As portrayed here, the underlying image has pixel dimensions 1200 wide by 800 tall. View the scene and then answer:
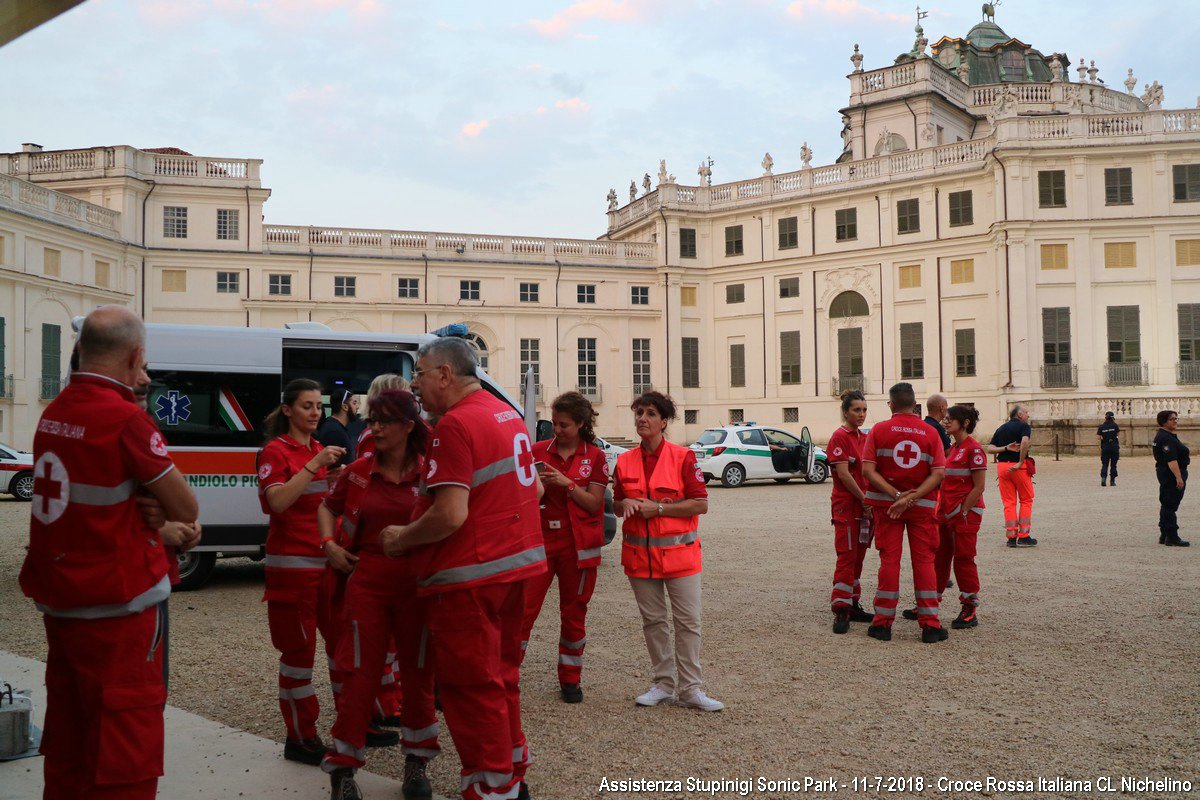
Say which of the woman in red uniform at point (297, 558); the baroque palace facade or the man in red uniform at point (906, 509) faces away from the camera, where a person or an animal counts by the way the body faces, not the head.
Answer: the man in red uniform

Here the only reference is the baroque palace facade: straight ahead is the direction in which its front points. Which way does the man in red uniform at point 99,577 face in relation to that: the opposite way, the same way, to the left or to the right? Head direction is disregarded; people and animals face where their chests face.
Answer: the opposite way

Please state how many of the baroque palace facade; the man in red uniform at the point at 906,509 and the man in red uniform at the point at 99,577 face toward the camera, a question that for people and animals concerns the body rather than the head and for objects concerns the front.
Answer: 1

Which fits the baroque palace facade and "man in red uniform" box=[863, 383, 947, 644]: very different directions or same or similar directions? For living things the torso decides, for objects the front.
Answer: very different directions

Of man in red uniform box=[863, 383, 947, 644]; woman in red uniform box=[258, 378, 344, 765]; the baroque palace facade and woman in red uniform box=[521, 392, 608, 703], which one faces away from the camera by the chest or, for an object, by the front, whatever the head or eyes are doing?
the man in red uniform

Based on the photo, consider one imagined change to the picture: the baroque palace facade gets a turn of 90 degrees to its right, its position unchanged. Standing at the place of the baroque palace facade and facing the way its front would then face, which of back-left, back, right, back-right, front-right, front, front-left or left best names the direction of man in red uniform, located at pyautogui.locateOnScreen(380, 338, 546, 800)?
left

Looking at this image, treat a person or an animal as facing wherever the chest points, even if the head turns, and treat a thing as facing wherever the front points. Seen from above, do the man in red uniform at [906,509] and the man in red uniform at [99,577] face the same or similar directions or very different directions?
same or similar directions

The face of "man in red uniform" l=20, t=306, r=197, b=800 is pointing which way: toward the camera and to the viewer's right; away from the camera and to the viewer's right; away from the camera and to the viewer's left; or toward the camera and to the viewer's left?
away from the camera and to the viewer's right

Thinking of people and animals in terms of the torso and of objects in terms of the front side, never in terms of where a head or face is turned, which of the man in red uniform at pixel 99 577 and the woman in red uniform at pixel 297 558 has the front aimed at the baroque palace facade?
the man in red uniform

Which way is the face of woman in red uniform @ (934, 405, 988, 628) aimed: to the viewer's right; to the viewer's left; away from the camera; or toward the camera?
to the viewer's left

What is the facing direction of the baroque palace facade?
toward the camera

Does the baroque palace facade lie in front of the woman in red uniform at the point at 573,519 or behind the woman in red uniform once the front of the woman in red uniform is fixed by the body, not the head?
behind

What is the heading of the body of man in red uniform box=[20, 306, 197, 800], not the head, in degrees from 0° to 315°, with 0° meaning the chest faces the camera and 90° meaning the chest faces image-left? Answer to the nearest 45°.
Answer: approximately 225°

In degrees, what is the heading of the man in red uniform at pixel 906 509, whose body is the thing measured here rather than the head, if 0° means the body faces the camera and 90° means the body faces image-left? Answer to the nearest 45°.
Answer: approximately 180°

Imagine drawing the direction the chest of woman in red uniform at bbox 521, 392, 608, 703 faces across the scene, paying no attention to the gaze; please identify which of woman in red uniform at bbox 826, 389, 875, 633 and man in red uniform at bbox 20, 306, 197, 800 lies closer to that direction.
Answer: the man in red uniform

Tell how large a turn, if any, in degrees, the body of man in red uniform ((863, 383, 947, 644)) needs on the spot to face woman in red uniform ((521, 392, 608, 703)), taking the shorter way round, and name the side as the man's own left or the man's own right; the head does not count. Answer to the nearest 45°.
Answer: approximately 135° to the man's own left

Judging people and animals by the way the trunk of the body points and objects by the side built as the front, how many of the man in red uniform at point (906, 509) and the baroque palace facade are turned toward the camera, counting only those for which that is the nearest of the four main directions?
1

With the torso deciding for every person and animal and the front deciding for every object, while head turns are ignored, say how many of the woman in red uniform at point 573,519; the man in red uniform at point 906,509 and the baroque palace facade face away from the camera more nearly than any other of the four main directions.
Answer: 1

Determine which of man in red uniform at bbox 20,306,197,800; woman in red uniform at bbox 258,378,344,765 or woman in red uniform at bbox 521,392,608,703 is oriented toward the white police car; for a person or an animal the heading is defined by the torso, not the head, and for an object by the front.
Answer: the man in red uniform
